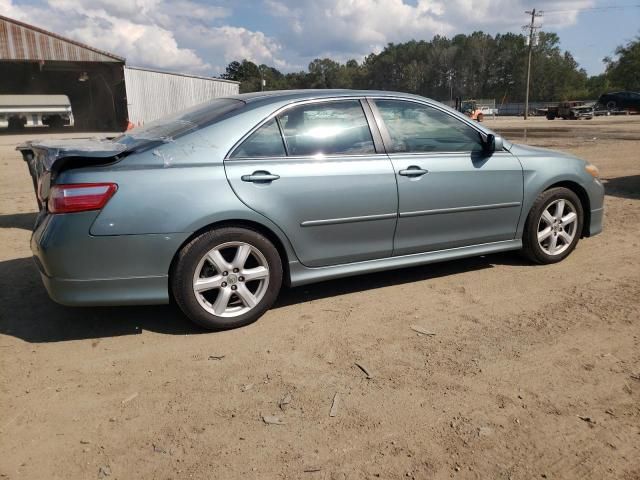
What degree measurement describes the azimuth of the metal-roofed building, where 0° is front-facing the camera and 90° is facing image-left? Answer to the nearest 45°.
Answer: approximately 0°

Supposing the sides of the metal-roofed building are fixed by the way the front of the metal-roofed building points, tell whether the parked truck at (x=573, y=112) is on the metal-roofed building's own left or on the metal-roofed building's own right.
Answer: on the metal-roofed building's own left

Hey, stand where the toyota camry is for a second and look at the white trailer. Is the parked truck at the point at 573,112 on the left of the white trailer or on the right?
right

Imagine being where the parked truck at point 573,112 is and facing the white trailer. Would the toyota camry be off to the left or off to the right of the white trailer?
left
